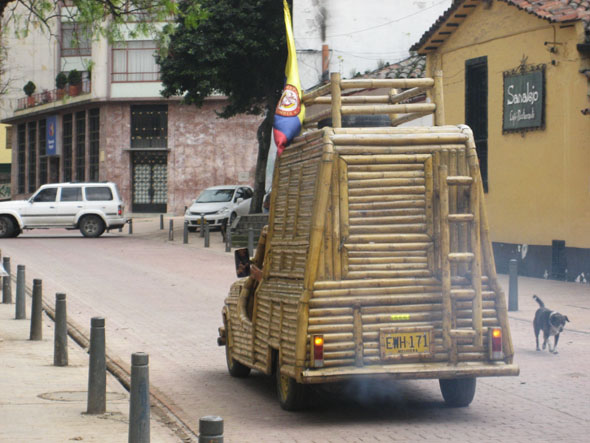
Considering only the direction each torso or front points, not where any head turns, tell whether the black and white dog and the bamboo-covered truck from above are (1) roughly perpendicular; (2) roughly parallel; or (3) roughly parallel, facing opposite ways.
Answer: roughly parallel, facing opposite ways

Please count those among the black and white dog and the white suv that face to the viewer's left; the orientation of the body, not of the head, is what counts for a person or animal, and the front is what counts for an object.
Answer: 1

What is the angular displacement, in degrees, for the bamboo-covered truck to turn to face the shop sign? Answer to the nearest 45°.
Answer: approximately 45° to its right

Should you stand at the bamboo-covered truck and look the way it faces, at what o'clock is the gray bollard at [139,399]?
The gray bollard is roughly at 7 o'clock from the bamboo-covered truck.

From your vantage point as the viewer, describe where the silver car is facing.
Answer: facing the viewer and to the left of the viewer

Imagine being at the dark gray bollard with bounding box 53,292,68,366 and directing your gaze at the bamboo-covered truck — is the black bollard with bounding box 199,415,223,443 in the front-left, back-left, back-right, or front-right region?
front-right

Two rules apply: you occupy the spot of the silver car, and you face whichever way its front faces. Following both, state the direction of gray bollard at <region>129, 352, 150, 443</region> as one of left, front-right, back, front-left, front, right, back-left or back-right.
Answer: front-left

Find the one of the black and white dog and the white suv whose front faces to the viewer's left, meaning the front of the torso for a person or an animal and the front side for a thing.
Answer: the white suv

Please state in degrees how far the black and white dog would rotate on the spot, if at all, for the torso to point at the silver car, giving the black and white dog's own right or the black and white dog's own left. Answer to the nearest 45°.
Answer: approximately 180°

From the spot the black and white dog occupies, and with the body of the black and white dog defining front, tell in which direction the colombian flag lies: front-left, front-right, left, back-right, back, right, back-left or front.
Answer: right

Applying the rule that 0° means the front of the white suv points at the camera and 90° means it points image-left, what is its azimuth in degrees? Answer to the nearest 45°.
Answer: approximately 90°
